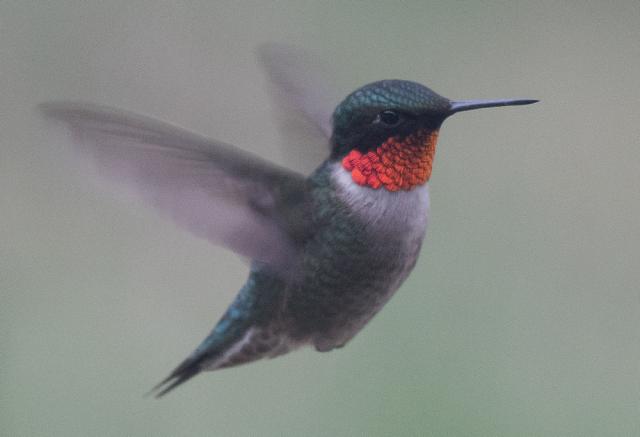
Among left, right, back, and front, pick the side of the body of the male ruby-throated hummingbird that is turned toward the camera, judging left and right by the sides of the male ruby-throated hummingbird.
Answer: right
